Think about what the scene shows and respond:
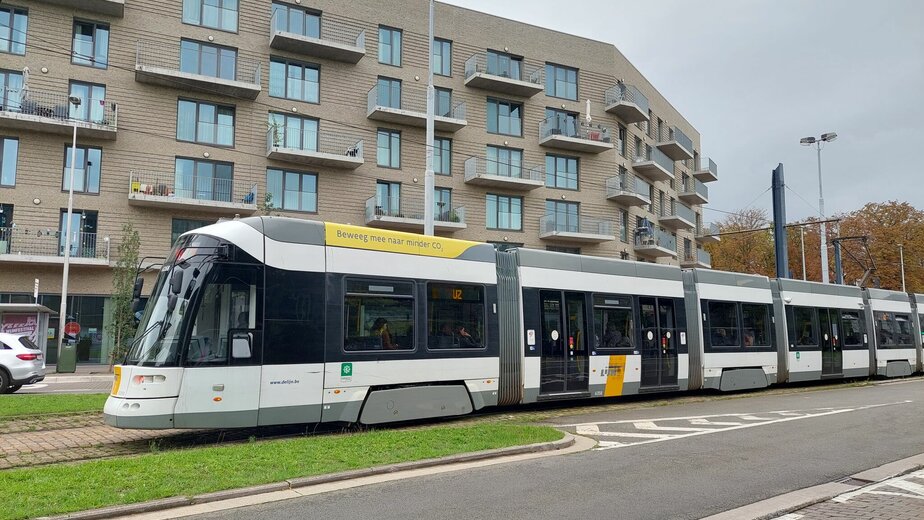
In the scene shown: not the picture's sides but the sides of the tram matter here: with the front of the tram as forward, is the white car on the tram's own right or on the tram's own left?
on the tram's own right

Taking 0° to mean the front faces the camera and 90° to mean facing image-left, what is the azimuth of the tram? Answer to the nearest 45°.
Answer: approximately 45°

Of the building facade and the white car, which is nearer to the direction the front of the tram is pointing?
the white car
